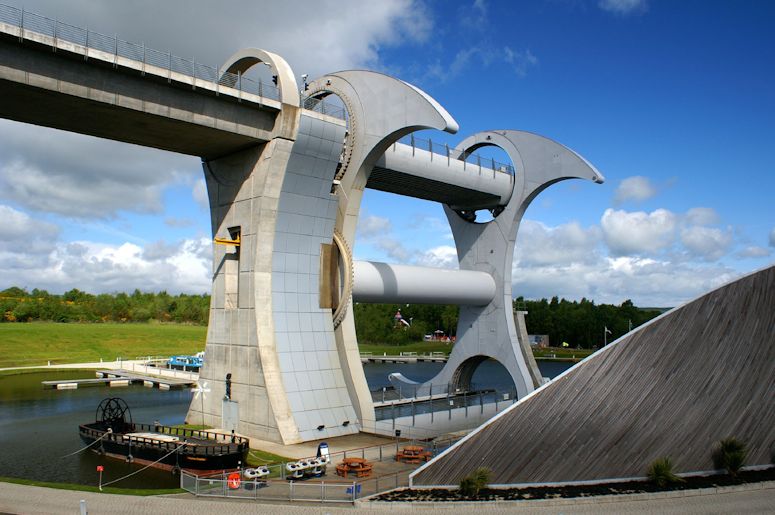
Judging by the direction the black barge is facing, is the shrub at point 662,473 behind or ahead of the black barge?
ahead

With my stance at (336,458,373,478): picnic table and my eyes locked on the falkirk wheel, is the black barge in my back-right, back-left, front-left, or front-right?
front-left

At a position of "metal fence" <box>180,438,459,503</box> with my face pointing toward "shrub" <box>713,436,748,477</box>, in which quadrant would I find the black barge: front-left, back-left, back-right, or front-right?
back-left

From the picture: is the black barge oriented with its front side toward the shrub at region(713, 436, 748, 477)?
yes

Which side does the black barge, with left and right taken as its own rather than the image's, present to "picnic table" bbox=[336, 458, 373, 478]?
front

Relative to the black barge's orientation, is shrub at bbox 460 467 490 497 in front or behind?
in front

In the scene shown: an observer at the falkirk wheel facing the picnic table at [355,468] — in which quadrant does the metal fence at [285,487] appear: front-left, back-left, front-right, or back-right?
front-right

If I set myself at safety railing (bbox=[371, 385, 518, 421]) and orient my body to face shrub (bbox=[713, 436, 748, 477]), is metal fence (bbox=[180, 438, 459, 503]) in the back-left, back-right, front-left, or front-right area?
front-right

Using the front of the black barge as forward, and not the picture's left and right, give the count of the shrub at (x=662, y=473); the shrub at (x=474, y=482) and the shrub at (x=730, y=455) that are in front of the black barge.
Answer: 3

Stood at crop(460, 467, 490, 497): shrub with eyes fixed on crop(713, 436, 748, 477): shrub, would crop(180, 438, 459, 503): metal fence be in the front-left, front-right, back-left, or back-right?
back-left

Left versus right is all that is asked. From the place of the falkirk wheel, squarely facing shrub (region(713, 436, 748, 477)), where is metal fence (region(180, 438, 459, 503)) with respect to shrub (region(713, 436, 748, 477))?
right

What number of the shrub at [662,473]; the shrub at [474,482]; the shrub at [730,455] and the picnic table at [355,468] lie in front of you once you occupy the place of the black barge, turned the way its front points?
4
